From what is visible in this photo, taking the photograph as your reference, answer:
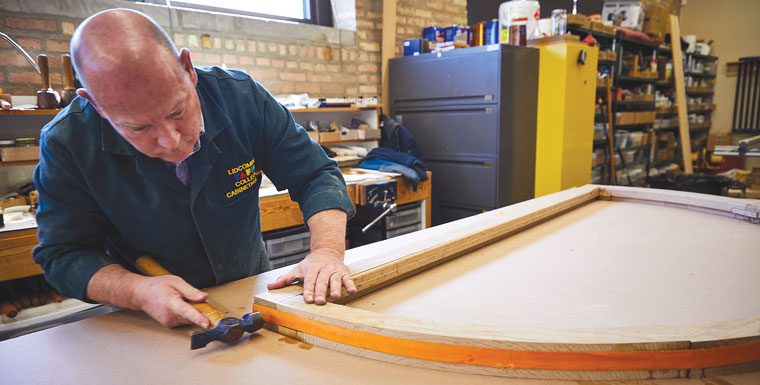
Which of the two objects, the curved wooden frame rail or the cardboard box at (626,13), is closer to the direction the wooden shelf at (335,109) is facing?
the curved wooden frame rail

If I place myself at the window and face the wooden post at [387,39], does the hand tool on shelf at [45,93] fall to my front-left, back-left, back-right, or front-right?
back-right

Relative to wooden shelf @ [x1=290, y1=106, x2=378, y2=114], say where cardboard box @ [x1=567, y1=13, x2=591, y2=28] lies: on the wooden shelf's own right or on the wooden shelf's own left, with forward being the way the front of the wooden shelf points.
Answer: on the wooden shelf's own left

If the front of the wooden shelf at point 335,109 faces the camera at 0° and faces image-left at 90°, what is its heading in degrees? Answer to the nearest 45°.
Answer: approximately 0°

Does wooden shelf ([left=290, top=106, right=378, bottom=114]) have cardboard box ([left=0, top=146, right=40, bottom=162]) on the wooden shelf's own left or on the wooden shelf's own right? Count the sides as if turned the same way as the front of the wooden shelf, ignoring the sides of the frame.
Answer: on the wooden shelf's own right

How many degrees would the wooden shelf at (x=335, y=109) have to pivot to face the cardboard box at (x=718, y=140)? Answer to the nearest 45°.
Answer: approximately 135° to its left

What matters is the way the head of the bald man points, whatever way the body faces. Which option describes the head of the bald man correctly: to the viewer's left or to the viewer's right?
to the viewer's right

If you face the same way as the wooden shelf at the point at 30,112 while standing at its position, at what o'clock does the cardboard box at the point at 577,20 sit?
The cardboard box is roughly at 9 o'clock from the wooden shelf.

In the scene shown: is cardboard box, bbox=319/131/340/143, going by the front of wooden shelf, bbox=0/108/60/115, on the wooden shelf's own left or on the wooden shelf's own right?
on the wooden shelf's own left

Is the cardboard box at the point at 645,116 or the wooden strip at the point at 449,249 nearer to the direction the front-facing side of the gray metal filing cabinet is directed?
the wooden strip
